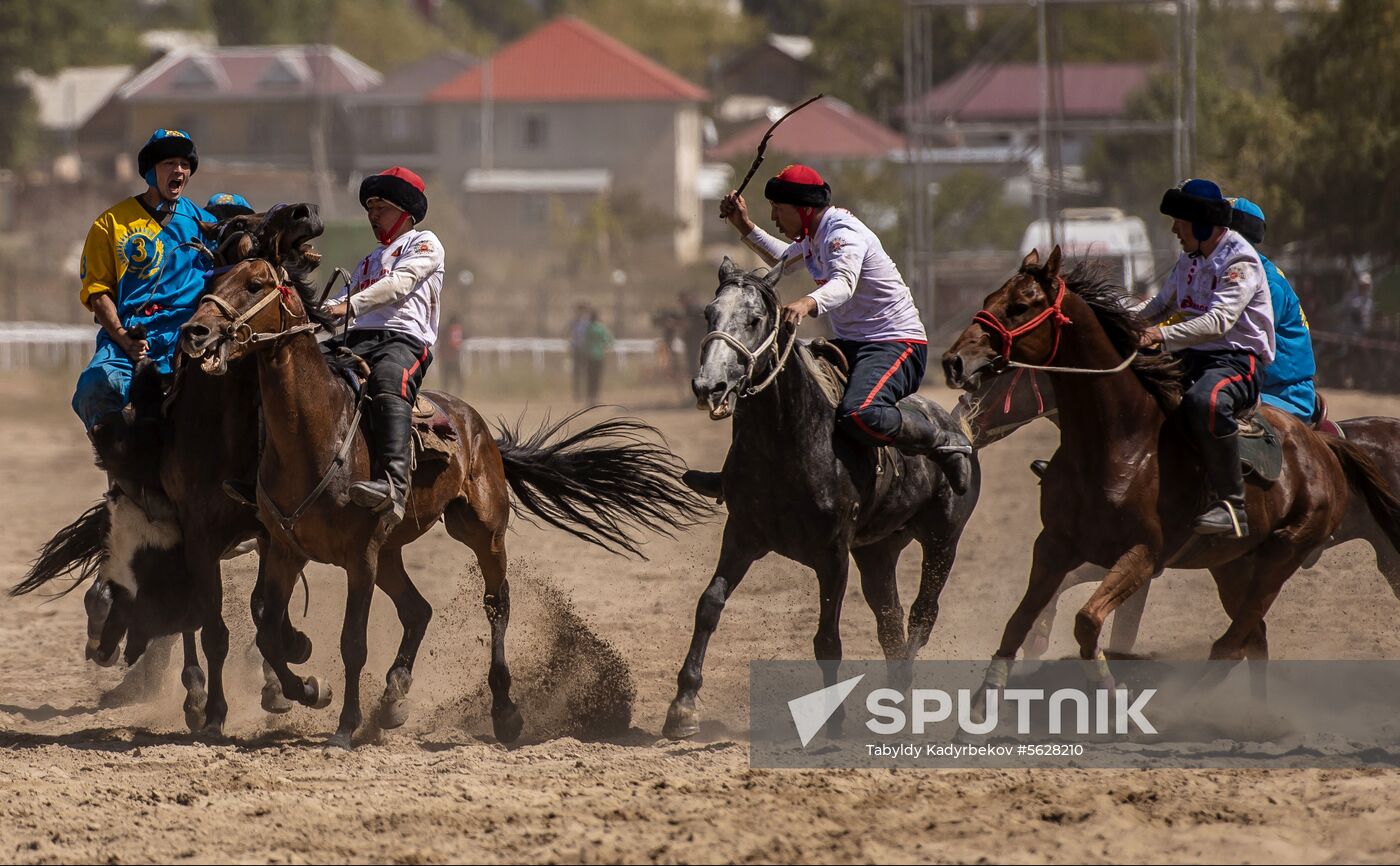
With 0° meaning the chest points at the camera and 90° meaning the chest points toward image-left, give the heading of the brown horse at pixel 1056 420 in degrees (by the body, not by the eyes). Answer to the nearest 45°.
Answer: approximately 90°

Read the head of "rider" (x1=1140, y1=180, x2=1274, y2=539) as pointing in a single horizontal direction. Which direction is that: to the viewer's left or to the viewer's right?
to the viewer's left

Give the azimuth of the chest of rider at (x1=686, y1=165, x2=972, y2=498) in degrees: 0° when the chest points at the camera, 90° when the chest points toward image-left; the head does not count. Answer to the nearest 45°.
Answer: approximately 90°

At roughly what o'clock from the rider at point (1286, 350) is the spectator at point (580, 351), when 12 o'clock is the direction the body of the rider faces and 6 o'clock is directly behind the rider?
The spectator is roughly at 2 o'clock from the rider.

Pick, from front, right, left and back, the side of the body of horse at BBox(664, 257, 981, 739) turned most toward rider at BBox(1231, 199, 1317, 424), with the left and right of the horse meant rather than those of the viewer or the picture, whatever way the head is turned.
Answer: back

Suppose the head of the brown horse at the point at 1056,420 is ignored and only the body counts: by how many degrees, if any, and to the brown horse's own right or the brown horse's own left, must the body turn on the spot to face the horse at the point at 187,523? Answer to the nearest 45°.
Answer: approximately 45° to the brown horse's own left

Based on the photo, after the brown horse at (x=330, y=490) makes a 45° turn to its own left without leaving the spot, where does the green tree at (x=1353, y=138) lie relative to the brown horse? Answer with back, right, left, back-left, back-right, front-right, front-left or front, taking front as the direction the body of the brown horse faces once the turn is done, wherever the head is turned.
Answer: back-left

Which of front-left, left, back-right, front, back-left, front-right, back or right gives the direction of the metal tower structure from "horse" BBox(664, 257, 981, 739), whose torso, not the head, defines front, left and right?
back-right
